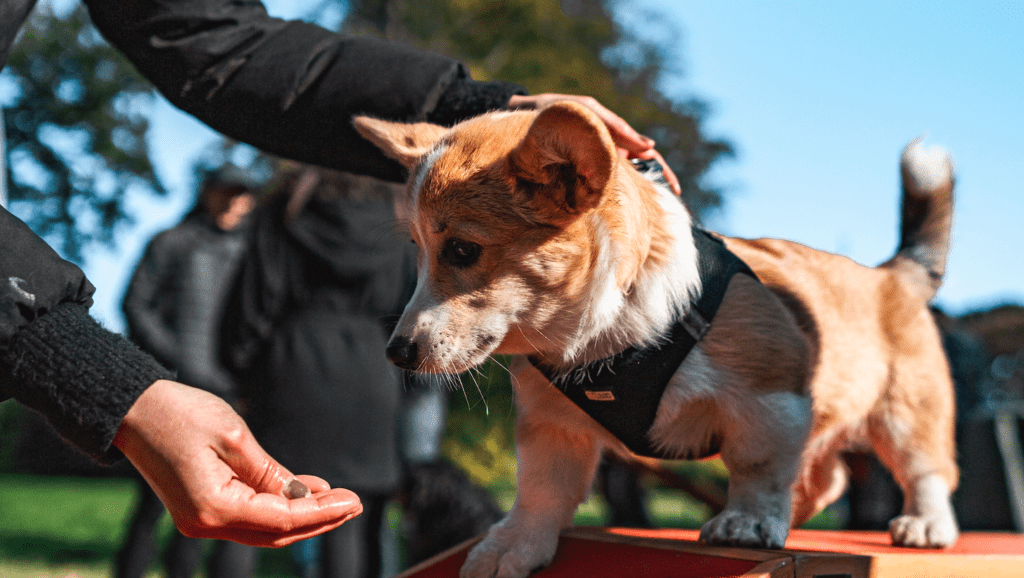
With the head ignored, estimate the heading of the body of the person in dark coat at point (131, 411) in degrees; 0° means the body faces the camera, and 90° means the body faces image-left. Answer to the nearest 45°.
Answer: approximately 270°

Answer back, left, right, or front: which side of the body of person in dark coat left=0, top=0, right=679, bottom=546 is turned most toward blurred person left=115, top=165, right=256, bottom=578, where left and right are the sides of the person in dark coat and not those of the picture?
left

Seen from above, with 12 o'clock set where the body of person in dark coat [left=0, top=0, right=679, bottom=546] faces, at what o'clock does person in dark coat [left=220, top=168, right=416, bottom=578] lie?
person in dark coat [left=220, top=168, right=416, bottom=578] is roughly at 9 o'clock from person in dark coat [left=0, top=0, right=679, bottom=546].

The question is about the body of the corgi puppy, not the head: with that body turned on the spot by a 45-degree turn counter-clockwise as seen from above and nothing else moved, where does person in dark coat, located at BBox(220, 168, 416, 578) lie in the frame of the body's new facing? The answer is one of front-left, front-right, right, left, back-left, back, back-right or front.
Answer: back-right

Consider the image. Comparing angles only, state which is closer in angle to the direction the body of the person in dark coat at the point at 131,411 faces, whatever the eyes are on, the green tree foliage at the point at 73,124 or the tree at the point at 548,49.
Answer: the tree

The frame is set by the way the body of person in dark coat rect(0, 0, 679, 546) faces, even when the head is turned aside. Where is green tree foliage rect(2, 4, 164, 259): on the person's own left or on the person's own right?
on the person's own left

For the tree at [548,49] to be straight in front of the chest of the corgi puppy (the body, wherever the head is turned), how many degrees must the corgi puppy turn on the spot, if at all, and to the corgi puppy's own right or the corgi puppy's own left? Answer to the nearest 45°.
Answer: approximately 135° to the corgi puppy's own right

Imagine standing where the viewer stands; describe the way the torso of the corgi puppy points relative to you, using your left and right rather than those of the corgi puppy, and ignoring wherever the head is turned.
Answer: facing the viewer and to the left of the viewer

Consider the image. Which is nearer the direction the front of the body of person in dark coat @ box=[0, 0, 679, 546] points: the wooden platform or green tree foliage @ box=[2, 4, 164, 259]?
the wooden platform

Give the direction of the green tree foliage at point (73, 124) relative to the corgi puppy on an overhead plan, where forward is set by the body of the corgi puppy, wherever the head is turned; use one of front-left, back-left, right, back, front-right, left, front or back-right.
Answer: right

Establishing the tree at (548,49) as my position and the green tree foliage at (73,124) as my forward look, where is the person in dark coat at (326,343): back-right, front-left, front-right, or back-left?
front-left

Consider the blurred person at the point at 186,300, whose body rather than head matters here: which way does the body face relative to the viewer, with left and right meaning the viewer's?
facing the viewer and to the right of the viewer

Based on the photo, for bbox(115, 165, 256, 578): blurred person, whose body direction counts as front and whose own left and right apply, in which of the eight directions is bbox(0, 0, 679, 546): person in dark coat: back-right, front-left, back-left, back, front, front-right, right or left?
front-right

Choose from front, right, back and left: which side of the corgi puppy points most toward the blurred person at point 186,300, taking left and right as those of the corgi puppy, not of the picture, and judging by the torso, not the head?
right

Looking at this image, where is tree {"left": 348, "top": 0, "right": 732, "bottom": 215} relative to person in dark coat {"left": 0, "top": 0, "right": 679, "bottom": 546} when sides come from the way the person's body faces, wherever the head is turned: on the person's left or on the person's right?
on the person's left
